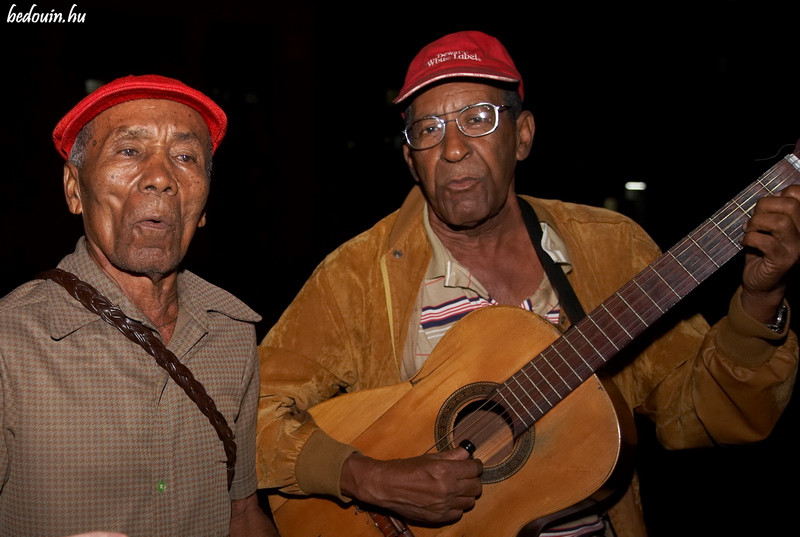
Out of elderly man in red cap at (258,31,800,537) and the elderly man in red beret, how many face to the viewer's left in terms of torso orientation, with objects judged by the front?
0

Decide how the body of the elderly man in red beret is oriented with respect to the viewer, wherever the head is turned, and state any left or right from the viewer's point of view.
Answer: facing the viewer and to the right of the viewer

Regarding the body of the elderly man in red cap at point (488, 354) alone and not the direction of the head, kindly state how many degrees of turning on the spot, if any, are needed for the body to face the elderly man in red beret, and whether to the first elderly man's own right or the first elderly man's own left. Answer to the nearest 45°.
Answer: approximately 45° to the first elderly man's own right

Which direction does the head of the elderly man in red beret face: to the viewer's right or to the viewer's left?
to the viewer's right

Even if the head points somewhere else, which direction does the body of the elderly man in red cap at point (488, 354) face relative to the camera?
toward the camera

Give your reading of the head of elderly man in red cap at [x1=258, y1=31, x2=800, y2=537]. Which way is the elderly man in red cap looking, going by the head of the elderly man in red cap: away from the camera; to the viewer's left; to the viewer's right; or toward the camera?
toward the camera
